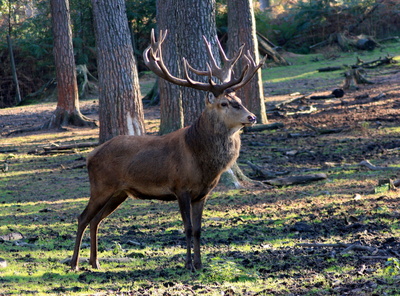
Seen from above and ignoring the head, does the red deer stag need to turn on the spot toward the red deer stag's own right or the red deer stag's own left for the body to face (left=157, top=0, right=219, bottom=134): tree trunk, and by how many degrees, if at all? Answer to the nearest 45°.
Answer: approximately 90° to the red deer stag's own left

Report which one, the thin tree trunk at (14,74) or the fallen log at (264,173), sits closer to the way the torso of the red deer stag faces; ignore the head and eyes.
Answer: the fallen log

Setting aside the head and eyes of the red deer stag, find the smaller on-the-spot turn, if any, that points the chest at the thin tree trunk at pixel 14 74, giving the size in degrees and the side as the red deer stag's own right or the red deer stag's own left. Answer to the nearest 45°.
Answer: approximately 90° to the red deer stag's own left

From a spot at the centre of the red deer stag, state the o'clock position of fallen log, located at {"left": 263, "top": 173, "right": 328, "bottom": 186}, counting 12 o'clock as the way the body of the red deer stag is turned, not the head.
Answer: The fallen log is roughly at 10 o'clock from the red deer stag.

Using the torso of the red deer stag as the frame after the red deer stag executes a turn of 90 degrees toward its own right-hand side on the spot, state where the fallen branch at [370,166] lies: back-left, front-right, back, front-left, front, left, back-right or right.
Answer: back-left

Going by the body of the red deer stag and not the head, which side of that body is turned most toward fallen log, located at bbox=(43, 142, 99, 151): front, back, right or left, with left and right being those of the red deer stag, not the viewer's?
left

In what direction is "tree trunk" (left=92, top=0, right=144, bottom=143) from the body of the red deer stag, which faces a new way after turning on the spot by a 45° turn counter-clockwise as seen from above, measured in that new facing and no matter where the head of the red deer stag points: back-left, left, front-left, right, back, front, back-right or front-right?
front-left

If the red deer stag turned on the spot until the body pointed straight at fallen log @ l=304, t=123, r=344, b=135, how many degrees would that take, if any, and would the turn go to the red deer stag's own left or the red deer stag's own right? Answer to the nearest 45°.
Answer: approximately 45° to the red deer stag's own left

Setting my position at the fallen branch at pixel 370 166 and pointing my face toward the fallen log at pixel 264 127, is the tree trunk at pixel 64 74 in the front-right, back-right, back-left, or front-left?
front-left

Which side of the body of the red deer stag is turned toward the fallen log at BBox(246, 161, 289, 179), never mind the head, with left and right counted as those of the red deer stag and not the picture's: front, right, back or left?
left

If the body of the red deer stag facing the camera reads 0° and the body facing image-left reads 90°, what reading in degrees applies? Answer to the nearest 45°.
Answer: approximately 270°

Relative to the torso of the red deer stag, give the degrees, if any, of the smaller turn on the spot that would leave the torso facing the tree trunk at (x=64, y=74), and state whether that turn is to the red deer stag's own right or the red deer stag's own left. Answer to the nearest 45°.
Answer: approximately 90° to the red deer stag's own left
